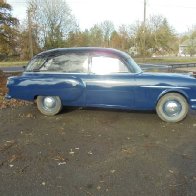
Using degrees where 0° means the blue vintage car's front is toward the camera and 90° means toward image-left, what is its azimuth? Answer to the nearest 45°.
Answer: approximately 270°

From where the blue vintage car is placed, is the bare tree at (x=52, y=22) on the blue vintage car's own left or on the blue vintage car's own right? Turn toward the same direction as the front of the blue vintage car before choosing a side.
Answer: on the blue vintage car's own left
